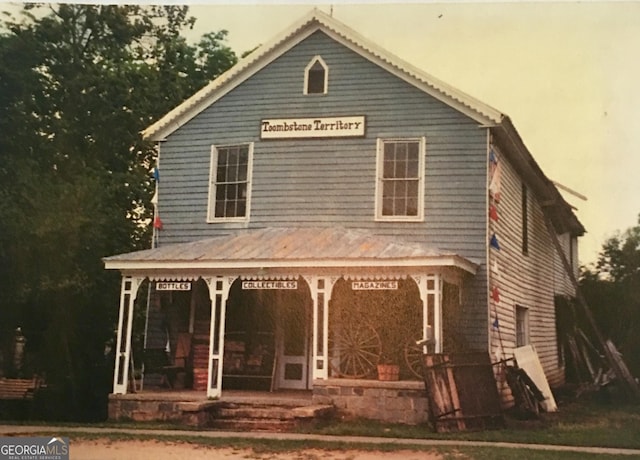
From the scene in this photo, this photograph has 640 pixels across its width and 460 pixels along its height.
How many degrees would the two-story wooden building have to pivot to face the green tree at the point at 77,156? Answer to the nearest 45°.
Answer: approximately 90° to its right

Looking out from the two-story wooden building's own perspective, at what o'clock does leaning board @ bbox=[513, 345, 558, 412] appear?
The leaning board is roughly at 9 o'clock from the two-story wooden building.

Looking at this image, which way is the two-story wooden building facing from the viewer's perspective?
toward the camera
